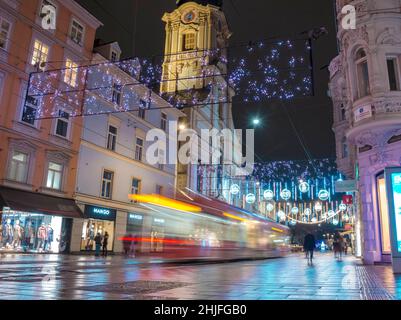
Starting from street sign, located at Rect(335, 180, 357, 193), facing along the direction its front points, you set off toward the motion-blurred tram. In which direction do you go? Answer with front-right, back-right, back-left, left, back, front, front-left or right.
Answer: front-right

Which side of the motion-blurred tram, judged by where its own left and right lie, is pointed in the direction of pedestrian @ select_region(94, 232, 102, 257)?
left

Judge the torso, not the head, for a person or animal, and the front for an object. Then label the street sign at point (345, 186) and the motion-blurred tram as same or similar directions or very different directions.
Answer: very different directions

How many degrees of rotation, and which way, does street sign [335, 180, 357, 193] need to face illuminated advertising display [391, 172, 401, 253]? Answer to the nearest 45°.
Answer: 0° — it already faces it

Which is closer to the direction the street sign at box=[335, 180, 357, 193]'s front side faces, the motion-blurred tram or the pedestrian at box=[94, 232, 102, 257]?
the motion-blurred tram

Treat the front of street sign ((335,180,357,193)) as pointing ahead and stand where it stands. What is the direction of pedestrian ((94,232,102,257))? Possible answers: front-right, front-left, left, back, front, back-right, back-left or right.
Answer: right

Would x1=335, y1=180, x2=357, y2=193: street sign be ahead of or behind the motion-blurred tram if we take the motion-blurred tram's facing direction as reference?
ahead

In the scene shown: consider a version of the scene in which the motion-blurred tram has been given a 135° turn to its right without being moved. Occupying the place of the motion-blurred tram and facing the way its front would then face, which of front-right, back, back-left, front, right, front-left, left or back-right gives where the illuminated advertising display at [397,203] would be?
front-left
